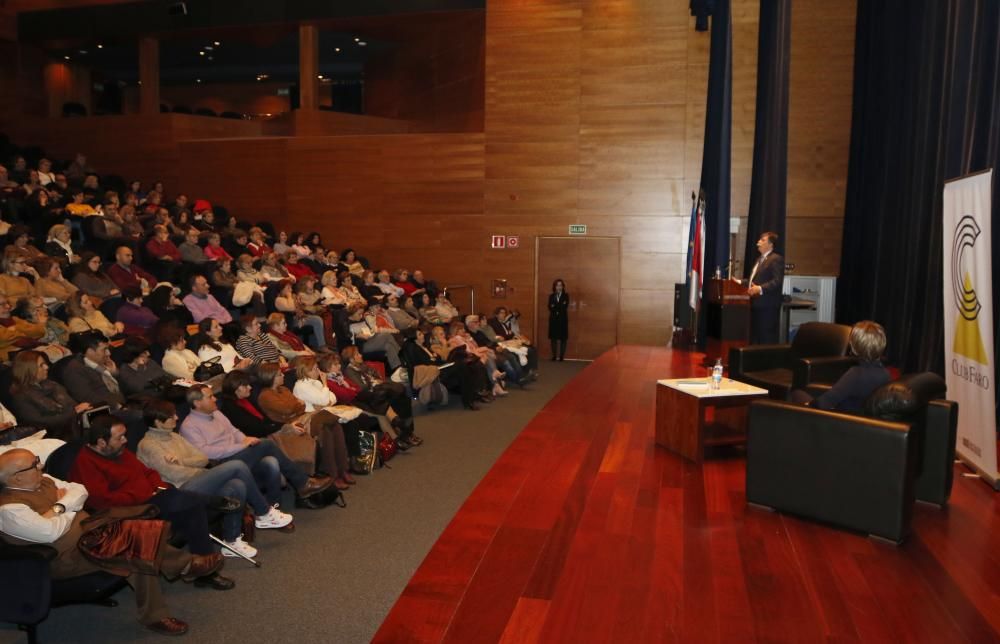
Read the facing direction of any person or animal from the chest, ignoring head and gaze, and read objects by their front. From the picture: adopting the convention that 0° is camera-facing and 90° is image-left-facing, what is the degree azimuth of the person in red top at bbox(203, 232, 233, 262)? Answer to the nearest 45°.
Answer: approximately 315°

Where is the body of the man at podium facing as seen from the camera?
to the viewer's left

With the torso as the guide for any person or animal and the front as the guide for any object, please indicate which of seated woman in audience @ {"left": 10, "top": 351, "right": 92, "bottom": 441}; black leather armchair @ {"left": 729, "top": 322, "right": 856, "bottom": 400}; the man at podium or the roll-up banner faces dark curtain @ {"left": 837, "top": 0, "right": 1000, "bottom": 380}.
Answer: the seated woman in audience

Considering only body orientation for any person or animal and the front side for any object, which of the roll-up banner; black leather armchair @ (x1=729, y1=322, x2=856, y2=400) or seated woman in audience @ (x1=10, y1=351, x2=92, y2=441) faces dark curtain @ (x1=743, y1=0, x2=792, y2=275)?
the seated woman in audience

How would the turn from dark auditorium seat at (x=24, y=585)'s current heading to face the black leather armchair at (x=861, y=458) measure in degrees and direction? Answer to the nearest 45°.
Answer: approximately 45° to its left

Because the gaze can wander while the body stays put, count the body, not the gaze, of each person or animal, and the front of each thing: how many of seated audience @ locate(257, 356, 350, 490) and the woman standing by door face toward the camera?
1

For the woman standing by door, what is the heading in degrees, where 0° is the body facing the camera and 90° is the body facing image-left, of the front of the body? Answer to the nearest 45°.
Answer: approximately 0°

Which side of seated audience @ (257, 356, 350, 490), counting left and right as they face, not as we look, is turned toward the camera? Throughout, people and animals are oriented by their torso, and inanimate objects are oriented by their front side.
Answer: right

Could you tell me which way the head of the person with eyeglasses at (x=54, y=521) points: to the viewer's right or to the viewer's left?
to the viewer's right

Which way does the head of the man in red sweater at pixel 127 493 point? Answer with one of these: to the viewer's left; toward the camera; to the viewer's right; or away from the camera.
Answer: to the viewer's right
